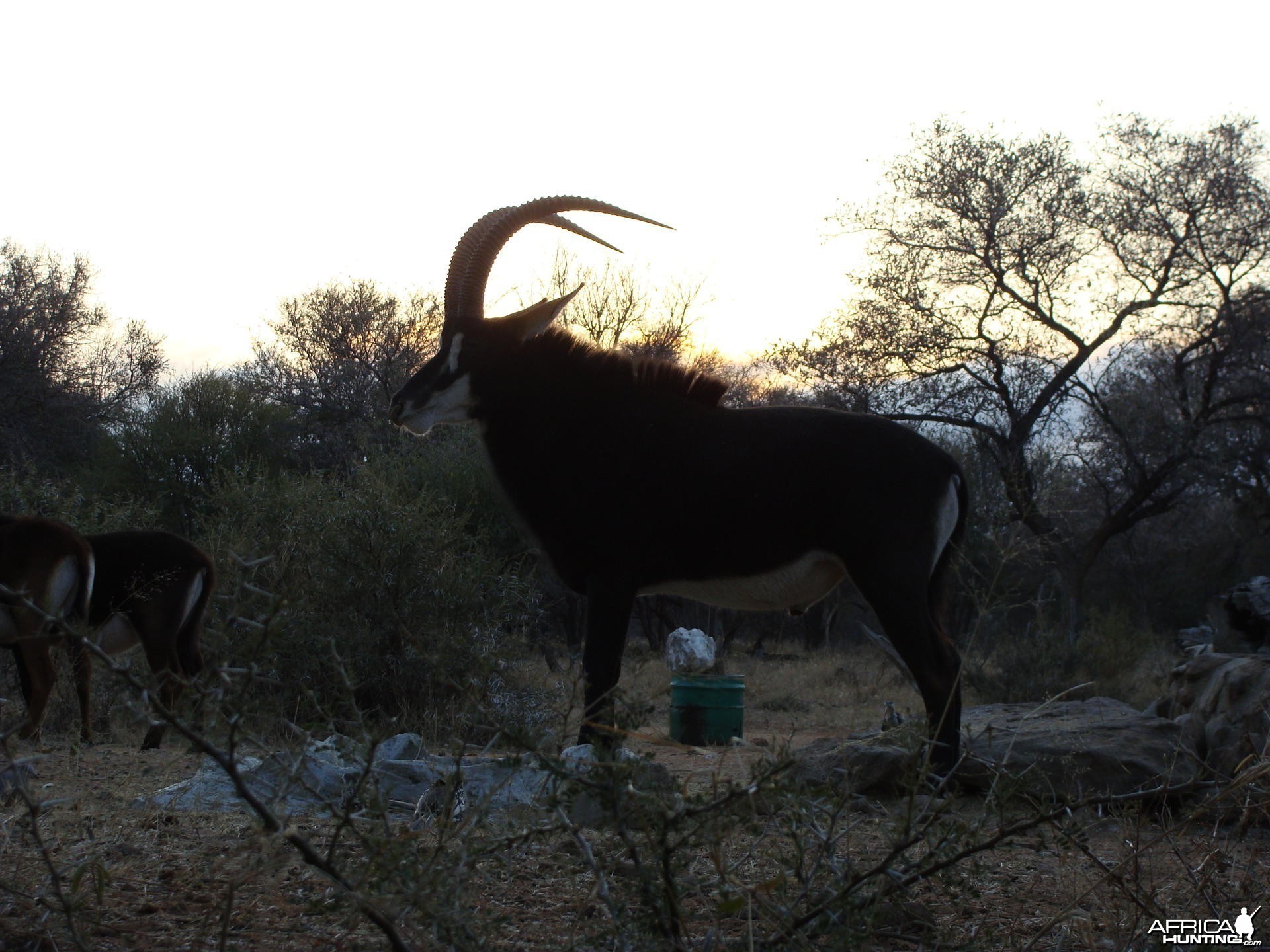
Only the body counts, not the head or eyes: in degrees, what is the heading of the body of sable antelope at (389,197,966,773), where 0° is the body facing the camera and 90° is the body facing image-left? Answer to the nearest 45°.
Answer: approximately 90°

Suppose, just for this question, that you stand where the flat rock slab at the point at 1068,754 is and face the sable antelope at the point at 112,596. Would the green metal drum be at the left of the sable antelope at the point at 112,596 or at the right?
right

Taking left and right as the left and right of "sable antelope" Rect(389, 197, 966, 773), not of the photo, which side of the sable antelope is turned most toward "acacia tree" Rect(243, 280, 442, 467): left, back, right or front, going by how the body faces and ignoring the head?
right

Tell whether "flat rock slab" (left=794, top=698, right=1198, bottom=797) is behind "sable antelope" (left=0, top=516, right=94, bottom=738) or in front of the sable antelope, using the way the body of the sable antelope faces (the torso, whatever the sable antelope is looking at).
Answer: behind

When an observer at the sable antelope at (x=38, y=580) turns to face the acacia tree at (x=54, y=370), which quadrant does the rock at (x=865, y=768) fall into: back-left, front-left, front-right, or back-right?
back-right

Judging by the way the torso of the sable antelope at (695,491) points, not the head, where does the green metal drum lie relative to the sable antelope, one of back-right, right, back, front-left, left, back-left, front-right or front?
right

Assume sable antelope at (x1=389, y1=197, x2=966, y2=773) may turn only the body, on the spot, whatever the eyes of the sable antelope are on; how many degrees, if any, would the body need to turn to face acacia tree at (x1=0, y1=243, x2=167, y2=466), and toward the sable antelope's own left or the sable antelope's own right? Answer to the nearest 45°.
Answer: approximately 45° to the sable antelope's own right

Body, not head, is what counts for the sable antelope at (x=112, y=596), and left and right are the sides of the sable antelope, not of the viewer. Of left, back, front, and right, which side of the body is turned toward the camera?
left

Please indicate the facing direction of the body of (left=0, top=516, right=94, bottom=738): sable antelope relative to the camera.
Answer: to the viewer's left

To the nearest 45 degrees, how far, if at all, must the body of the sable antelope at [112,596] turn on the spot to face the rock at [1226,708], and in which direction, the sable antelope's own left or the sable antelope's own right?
approximately 135° to the sable antelope's own left
